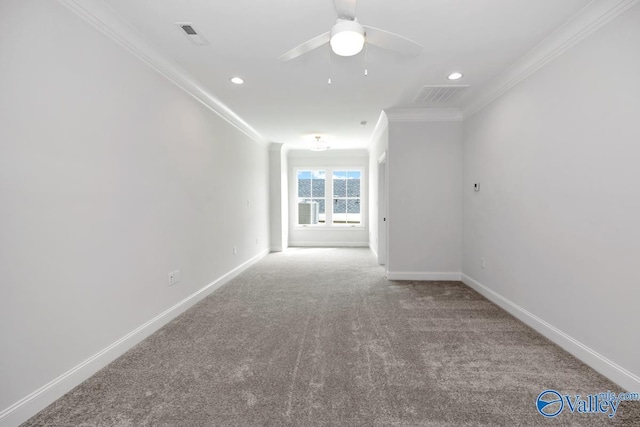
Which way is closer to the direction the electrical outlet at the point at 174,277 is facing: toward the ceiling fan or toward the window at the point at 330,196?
the ceiling fan

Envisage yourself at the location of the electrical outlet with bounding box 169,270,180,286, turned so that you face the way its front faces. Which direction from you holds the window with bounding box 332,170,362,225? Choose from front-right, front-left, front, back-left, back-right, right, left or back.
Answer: left

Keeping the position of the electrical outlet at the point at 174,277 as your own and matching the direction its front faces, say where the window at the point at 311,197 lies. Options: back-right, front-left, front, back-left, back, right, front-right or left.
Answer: left

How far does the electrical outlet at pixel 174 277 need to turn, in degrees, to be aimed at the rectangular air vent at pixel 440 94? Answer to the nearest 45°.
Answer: approximately 45° to its left

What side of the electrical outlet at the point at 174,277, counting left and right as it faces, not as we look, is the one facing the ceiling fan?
front

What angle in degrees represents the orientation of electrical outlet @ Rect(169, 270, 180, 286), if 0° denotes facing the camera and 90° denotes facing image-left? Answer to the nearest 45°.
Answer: approximately 315°

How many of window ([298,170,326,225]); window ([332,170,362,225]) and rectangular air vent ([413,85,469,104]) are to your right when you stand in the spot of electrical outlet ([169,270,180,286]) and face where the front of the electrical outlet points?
0

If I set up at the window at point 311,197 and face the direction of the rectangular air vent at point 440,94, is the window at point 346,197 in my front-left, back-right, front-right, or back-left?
front-left

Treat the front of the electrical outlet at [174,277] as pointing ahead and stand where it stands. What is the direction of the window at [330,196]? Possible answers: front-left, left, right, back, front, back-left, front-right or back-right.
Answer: left

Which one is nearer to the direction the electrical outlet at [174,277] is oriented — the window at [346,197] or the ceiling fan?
the ceiling fan
